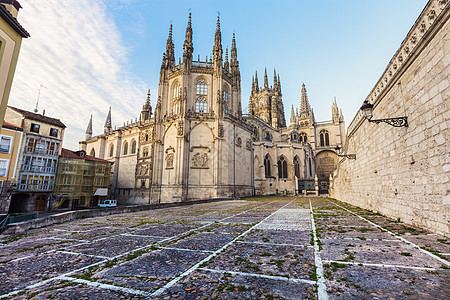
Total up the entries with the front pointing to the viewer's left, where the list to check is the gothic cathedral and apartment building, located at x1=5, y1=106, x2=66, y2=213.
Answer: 0

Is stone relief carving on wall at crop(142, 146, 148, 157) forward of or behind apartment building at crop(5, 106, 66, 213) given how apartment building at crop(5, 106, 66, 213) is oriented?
forward

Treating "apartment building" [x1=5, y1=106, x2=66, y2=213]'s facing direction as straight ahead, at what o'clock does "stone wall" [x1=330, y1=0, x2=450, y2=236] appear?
The stone wall is roughly at 1 o'clock from the apartment building.

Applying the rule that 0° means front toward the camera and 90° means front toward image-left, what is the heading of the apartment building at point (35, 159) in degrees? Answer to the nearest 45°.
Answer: approximately 315°
